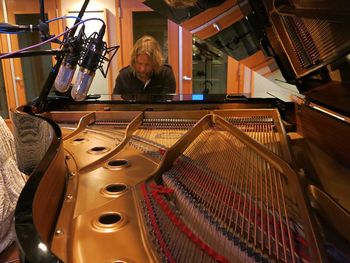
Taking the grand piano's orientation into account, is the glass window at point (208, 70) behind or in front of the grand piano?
in front

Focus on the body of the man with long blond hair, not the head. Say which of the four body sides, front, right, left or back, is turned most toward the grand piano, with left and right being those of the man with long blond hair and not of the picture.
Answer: front

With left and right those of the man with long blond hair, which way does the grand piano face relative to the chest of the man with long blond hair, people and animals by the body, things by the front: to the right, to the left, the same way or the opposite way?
the opposite way

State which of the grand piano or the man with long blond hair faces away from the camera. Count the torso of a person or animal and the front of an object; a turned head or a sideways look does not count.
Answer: the grand piano

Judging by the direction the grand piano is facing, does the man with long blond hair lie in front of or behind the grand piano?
in front

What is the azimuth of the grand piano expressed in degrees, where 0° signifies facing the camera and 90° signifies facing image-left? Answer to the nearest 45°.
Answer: approximately 180°

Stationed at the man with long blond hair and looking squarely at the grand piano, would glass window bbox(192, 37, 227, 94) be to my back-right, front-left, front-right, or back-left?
back-left

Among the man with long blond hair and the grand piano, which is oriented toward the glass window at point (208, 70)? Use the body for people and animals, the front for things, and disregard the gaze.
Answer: the grand piano

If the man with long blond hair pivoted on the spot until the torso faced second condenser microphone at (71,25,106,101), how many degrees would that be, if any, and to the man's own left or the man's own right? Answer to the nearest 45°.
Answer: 0° — they already face it

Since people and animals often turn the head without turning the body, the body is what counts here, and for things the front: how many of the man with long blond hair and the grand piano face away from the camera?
1

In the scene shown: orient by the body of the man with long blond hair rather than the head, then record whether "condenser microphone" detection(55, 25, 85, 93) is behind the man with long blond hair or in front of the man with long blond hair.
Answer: in front

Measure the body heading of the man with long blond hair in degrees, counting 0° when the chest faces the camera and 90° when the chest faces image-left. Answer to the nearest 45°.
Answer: approximately 0°
